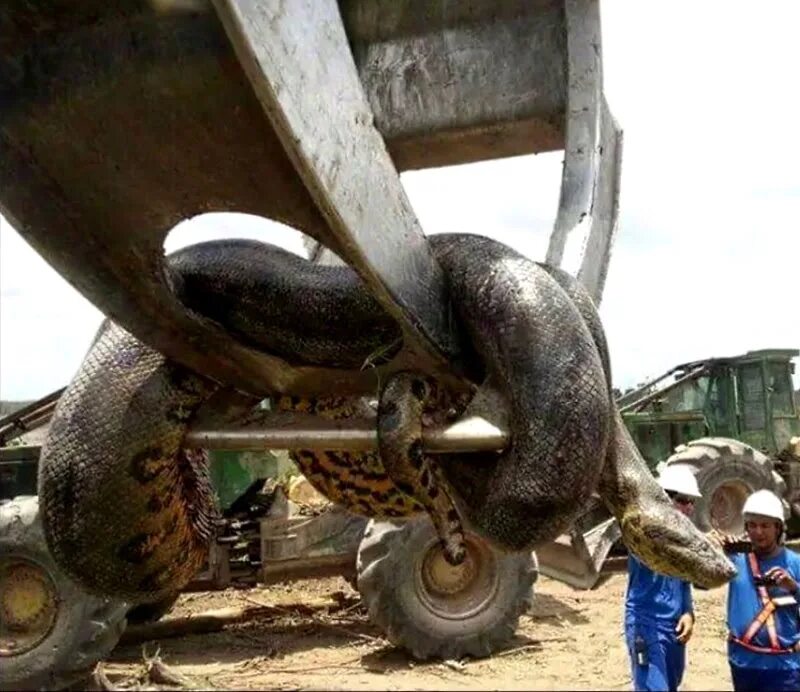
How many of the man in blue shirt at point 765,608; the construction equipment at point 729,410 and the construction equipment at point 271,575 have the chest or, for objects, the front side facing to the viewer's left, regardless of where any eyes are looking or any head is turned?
1

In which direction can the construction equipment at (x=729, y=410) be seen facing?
to the viewer's left

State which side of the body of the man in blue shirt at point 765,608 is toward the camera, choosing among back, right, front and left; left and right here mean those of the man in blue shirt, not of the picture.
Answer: front

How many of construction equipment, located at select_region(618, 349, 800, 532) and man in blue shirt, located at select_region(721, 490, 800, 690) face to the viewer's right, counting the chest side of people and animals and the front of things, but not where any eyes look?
0

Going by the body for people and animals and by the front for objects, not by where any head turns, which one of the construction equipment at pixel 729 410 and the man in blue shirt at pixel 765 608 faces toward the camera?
the man in blue shirt

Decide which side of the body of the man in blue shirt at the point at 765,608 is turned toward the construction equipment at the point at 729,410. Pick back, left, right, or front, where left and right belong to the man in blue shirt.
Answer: back

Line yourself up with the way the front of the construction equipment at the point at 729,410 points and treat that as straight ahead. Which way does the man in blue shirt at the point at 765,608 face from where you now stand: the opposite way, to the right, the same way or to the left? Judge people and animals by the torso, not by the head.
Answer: to the left
